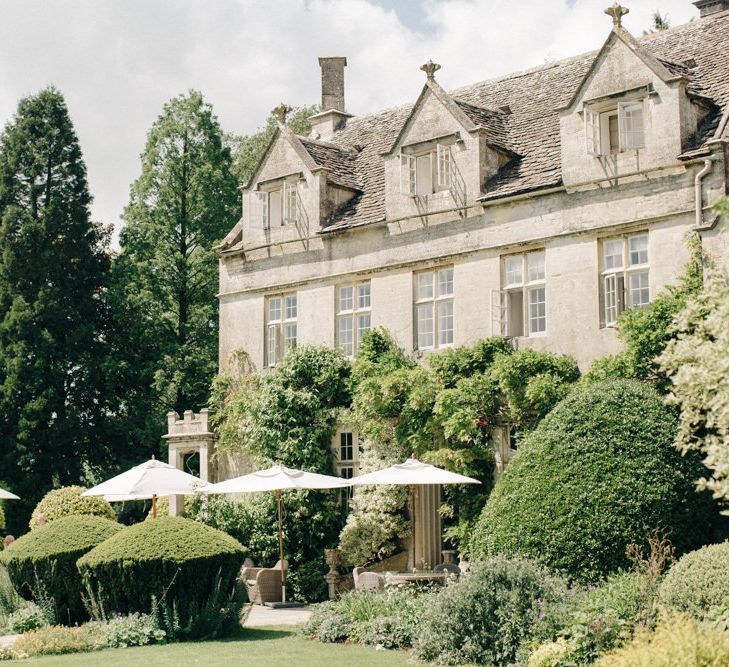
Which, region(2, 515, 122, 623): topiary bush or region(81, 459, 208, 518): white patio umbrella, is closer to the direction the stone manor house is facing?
the topiary bush

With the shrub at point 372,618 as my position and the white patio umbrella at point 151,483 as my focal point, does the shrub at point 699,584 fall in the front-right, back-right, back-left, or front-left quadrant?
back-right

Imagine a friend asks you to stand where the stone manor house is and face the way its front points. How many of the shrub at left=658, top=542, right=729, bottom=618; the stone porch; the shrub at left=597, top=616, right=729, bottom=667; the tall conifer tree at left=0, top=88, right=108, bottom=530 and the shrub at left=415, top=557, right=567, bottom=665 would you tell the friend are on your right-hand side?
2

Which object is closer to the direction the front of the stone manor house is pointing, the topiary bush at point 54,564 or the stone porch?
the topiary bush

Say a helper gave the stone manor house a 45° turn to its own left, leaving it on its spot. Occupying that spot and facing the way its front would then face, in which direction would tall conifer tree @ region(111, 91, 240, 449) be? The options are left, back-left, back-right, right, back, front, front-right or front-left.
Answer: back-right

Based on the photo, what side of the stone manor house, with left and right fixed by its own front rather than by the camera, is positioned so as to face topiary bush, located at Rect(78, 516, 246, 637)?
front

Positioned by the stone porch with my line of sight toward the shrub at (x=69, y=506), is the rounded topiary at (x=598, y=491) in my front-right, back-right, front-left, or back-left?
back-left

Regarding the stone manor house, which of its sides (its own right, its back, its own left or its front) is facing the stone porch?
right

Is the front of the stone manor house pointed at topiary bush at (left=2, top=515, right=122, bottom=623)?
yes

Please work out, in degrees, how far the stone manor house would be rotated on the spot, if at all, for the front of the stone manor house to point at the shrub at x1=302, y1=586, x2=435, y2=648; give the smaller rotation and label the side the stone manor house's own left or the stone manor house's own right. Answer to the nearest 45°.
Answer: approximately 45° to the stone manor house's own left

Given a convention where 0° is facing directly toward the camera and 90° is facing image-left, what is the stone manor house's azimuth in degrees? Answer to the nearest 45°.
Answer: approximately 45°

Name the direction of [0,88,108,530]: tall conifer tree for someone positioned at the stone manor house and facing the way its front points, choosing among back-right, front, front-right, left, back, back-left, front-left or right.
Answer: right

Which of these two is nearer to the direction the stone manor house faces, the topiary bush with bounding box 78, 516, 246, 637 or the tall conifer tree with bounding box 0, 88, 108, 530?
the topiary bush

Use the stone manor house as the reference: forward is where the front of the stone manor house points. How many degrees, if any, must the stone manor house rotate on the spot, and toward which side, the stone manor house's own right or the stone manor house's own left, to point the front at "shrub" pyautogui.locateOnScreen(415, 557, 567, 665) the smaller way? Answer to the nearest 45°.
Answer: approximately 45° to the stone manor house's own left
